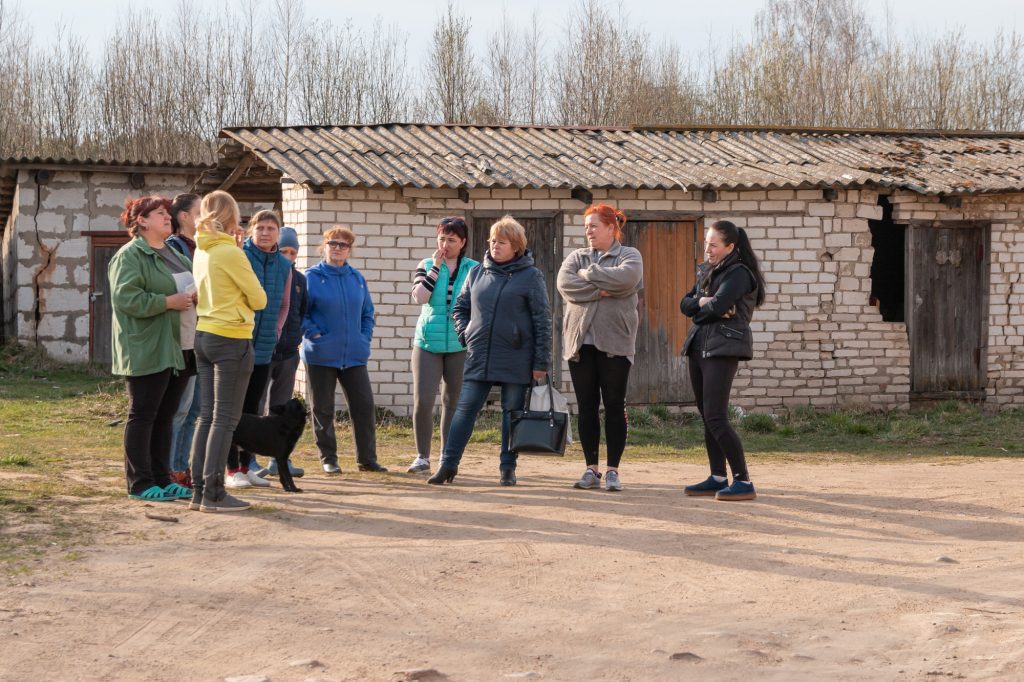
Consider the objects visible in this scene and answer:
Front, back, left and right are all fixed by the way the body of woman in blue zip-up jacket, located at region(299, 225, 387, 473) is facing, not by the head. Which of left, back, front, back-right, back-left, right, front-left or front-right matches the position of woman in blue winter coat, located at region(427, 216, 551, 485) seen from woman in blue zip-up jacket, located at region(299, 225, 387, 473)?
front-left

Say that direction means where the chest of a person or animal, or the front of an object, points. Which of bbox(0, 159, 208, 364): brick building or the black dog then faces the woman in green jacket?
the brick building

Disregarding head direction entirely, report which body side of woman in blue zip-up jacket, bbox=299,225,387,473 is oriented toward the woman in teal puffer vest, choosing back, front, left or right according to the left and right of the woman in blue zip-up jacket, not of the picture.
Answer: left

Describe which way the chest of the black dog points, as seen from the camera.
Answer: to the viewer's right

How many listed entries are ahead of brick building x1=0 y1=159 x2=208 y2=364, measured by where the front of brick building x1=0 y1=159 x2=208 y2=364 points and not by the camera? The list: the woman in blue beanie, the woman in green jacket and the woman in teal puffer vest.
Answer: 3

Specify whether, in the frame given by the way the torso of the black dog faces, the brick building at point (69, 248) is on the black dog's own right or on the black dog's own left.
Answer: on the black dog's own left

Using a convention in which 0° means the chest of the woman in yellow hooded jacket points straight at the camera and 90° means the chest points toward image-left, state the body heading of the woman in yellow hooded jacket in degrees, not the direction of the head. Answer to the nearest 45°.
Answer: approximately 225°

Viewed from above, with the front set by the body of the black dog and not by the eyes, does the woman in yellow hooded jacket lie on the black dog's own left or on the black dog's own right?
on the black dog's own right

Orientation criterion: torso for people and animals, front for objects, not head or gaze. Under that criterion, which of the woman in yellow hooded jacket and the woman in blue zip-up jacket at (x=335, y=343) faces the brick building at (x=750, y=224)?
the woman in yellow hooded jacket

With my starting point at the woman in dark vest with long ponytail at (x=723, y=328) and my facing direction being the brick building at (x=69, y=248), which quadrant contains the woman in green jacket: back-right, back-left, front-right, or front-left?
front-left

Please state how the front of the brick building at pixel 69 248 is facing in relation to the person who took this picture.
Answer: facing the viewer
